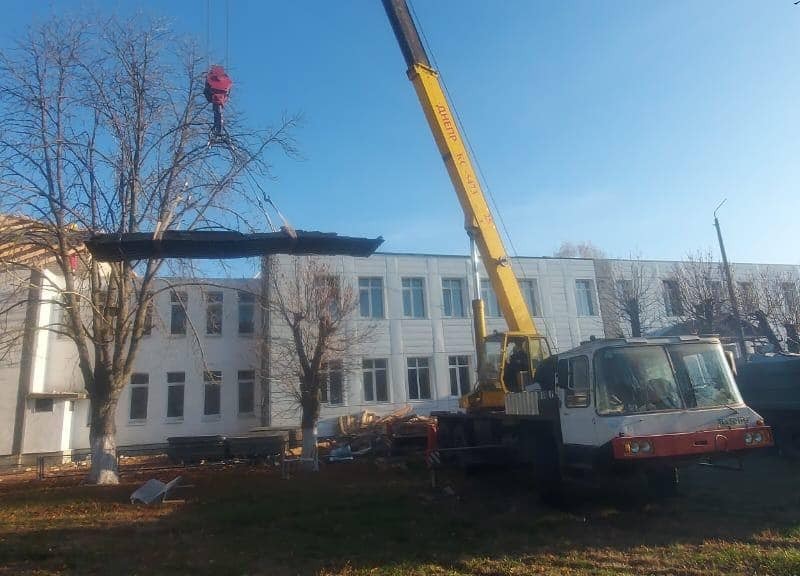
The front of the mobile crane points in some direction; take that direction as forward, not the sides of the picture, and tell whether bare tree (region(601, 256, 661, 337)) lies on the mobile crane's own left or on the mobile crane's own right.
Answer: on the mobile crane's own left

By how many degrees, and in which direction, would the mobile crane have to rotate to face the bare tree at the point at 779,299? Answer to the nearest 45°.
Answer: approximately 135° to its left

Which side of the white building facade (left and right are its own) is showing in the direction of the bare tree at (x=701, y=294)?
left

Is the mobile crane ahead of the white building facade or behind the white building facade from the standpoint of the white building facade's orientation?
ahead

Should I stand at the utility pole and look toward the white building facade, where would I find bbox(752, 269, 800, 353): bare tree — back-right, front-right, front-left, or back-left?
back-right

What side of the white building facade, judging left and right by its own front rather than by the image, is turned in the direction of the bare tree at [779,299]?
left

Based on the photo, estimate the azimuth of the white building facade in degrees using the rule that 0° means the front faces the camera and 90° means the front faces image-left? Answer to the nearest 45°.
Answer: approximately 0°

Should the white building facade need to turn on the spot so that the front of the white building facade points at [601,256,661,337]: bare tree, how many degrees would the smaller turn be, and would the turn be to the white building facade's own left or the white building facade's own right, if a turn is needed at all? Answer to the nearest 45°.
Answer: approximately 90° to the white building facade's own left

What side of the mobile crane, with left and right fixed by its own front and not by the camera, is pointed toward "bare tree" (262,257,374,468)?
back
